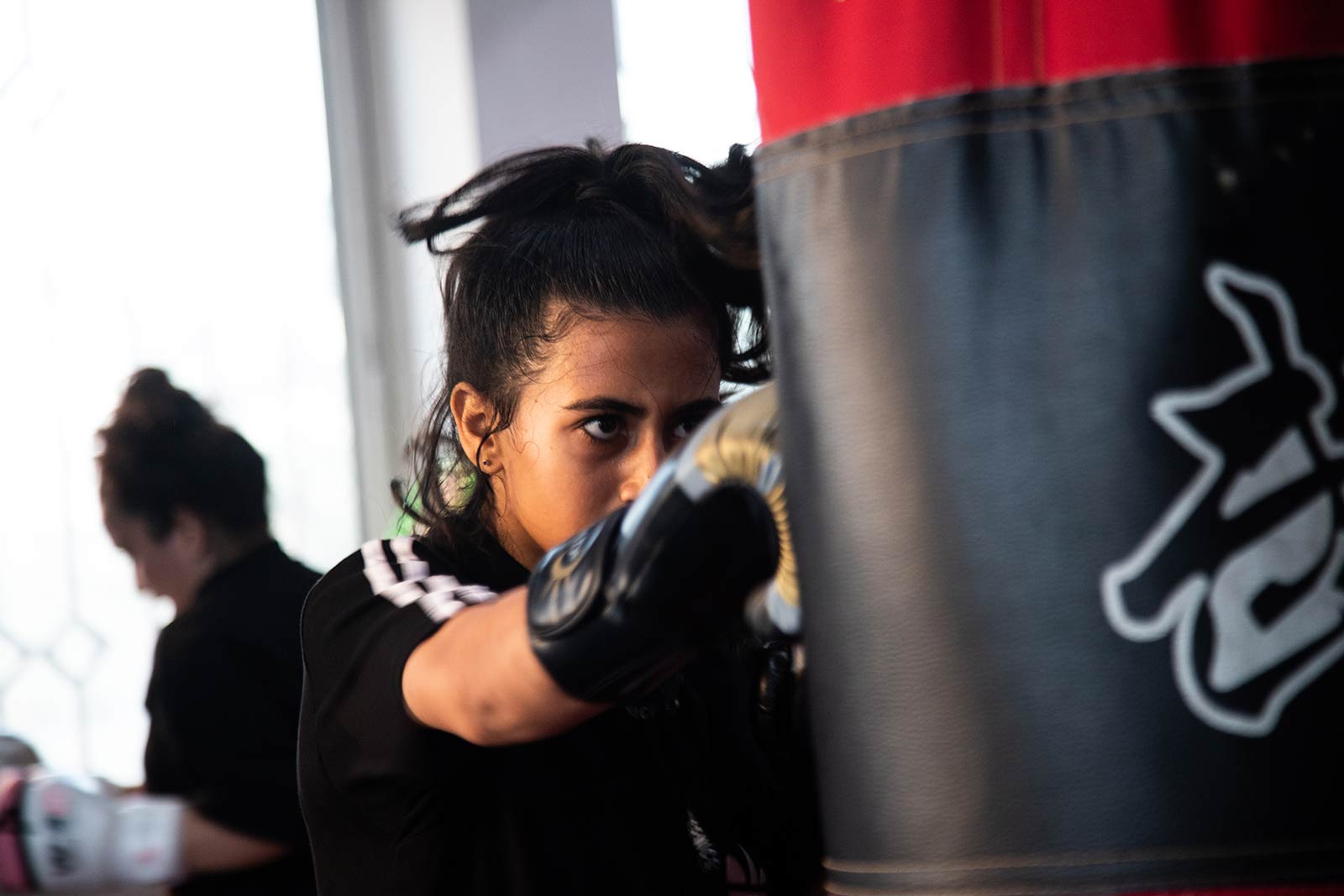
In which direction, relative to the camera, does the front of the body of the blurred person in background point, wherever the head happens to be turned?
to the viewer's left

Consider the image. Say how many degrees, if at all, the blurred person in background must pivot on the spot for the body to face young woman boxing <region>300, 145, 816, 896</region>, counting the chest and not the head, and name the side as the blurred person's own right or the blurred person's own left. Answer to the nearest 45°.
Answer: approximately 90° to the blurred person's own left

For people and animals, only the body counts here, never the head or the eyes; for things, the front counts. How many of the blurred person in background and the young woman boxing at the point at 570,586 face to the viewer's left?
1

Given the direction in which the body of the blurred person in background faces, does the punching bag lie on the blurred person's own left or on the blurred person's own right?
on the blurred person's own left

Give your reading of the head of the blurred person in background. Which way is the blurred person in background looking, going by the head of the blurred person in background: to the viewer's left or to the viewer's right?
to the viewer's left

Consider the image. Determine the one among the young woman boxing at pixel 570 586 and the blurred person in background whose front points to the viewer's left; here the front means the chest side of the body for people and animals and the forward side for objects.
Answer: the blurred person in background

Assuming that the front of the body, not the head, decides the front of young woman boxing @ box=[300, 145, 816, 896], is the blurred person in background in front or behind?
behind
